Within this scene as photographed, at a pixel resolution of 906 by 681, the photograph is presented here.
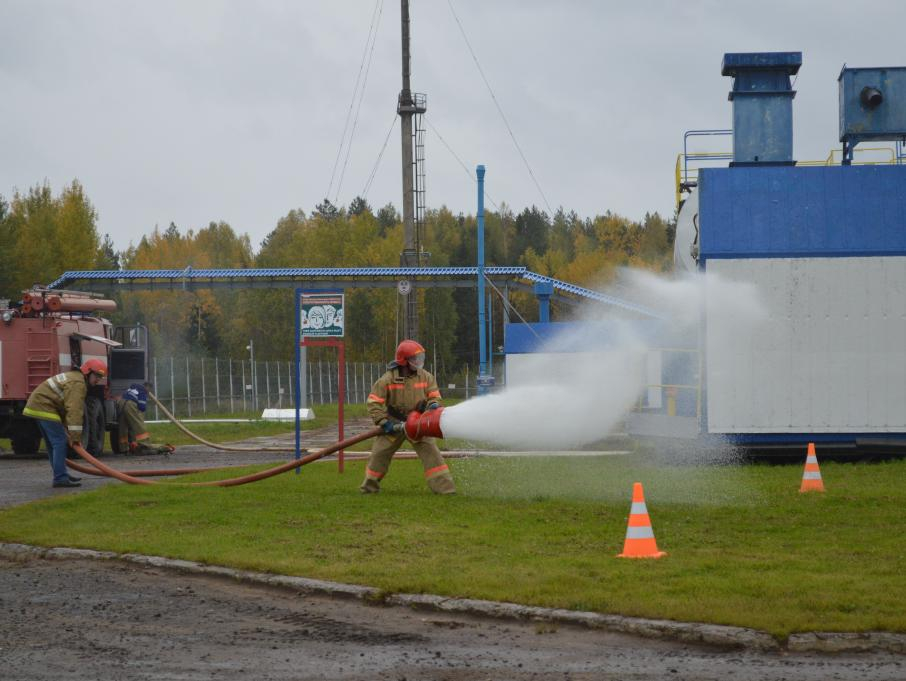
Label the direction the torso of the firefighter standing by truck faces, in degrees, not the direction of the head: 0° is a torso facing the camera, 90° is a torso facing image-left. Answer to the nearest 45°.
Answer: approximately 270°

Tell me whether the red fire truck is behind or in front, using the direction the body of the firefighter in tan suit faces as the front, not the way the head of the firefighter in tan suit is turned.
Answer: behind

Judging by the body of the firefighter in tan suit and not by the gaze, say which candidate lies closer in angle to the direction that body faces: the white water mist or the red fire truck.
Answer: the white water mist

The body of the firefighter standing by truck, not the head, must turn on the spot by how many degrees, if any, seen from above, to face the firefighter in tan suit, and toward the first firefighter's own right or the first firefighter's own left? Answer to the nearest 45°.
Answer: approximately 45° to the first firefighter's own right

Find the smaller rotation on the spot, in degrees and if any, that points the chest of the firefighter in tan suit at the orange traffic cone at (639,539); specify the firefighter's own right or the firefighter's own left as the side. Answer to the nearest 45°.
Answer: approximately 45° to the firefighter's own right

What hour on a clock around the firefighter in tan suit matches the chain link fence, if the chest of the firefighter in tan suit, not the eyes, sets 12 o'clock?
The chain link fence is roughly at 7 o'clock from the firefighter in tan suit.

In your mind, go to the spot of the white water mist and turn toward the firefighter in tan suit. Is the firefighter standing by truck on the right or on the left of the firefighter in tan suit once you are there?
right

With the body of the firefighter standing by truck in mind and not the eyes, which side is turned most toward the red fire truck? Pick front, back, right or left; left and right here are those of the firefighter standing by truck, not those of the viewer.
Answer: left

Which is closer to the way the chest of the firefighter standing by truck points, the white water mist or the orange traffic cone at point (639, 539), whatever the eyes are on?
the white water mist
